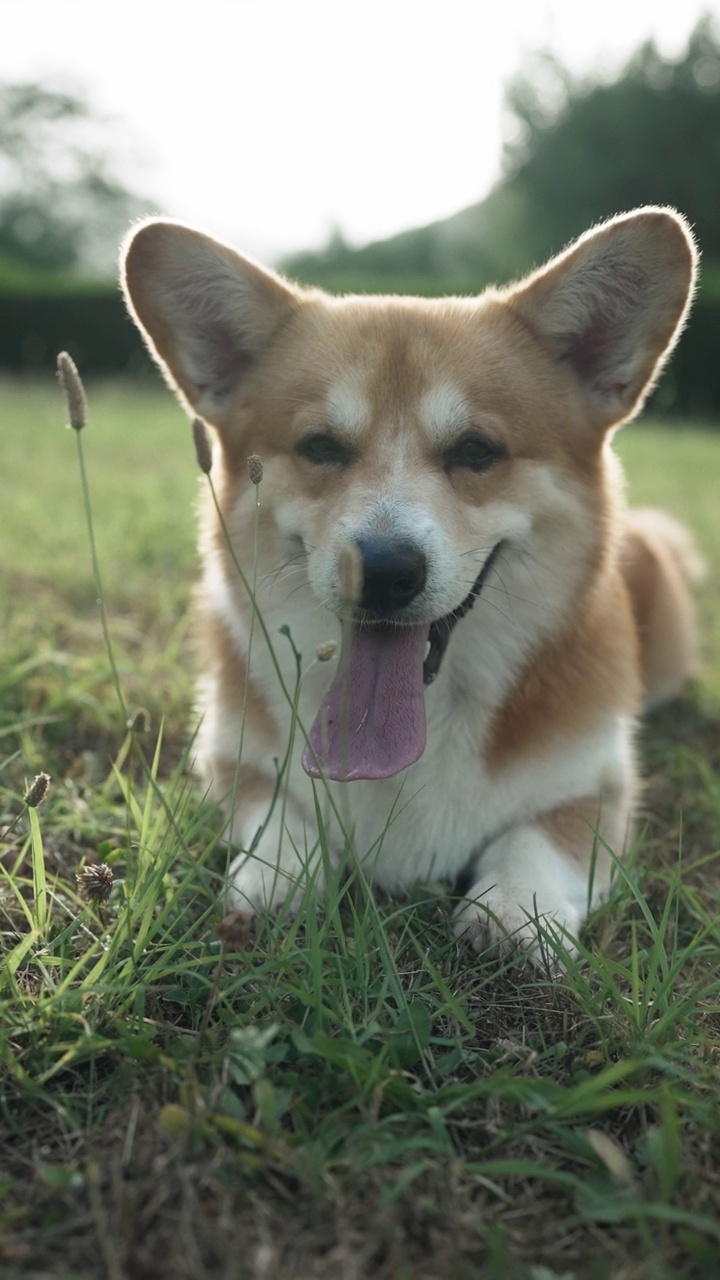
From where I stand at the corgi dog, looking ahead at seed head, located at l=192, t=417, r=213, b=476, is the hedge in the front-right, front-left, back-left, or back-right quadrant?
back-right

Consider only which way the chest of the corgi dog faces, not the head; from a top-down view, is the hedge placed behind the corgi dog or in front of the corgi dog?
behind

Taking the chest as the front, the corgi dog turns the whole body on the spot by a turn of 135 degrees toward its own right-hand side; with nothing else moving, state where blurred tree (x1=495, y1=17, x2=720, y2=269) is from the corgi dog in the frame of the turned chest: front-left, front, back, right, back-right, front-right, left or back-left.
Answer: front-right

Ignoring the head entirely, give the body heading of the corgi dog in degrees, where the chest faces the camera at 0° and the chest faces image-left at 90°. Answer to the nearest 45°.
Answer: approximately 0°
